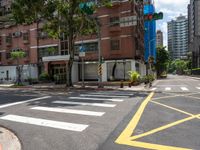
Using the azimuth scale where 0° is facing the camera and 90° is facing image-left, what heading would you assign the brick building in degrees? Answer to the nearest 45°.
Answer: approximately 0°

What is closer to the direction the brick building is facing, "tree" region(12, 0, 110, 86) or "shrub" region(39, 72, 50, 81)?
the tree

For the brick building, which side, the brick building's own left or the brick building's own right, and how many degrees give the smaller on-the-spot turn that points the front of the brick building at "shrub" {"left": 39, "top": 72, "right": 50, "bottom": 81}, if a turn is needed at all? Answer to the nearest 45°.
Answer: approximately 90° to the brick building's own right

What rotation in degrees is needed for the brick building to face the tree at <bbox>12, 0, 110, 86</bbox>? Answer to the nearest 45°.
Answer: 0° — it already faces it
